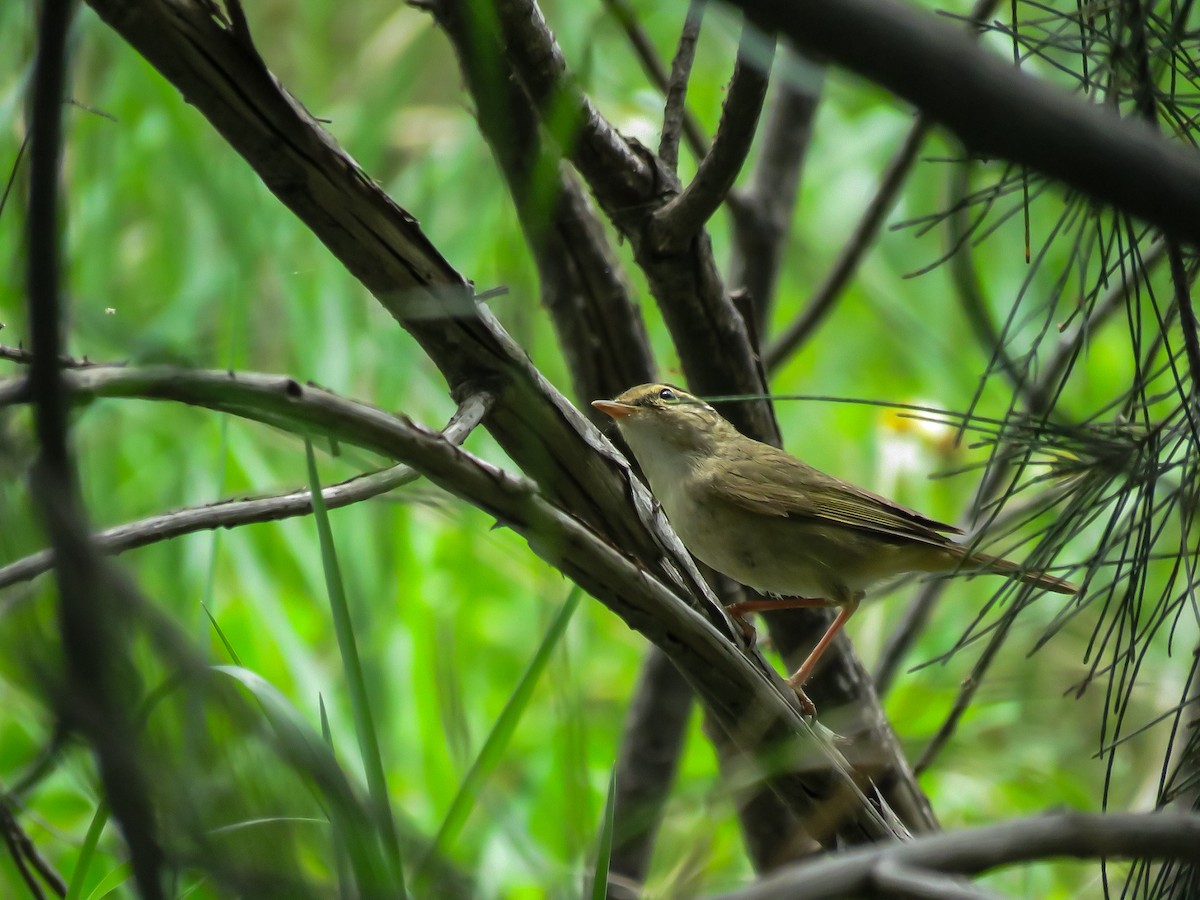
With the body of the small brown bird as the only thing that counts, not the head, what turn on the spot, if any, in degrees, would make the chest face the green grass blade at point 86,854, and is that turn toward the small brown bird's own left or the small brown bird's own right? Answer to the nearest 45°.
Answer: approximately 90° to the small brown bird's own left

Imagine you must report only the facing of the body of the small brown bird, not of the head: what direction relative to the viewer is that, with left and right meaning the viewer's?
facing to the left of the viewer
